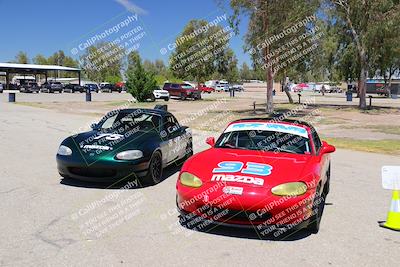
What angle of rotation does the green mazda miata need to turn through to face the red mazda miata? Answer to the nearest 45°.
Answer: approximately 90° to its left

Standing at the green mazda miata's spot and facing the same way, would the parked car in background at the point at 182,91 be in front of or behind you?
behind

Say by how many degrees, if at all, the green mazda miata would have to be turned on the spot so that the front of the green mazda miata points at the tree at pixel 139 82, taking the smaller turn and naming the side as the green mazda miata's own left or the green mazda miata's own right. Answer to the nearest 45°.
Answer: approximately 135° to the green mazda miata's own right

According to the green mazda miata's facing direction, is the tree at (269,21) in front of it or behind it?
behind

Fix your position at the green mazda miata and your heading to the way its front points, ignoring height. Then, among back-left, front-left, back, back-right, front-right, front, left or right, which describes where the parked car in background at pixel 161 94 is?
back-right

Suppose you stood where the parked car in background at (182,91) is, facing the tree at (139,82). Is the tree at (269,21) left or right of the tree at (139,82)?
left

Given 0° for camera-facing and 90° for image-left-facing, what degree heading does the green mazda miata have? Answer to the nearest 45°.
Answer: approximately 45°

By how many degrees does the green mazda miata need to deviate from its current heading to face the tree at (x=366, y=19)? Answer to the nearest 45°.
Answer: approximately 180°

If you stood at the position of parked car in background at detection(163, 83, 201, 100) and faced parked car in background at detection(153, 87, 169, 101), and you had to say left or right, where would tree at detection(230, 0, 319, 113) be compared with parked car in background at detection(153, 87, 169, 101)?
left

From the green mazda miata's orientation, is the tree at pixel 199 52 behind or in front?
behind

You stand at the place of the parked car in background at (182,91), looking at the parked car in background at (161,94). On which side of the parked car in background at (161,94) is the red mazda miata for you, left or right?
left
